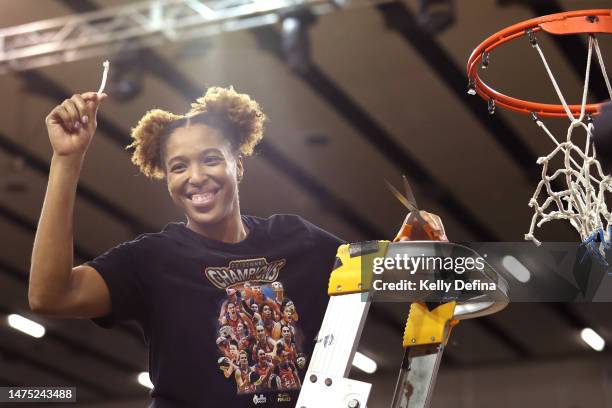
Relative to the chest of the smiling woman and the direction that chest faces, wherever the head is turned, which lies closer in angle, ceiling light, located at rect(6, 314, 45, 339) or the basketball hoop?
the basketball hoop

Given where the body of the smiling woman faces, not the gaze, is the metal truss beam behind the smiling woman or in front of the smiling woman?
behind

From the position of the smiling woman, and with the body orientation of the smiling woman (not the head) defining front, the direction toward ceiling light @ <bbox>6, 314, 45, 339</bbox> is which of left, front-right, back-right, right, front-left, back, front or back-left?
back

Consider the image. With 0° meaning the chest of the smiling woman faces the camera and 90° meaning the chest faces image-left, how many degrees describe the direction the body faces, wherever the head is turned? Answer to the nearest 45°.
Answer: approximately 0°

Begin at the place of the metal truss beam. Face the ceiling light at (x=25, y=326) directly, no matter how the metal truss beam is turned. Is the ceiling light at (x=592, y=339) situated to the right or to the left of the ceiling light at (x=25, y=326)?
right

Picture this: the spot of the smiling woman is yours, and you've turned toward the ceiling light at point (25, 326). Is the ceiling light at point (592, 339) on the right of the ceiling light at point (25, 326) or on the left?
right

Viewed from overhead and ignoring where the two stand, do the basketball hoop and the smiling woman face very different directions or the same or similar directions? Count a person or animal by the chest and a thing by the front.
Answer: very different directions
